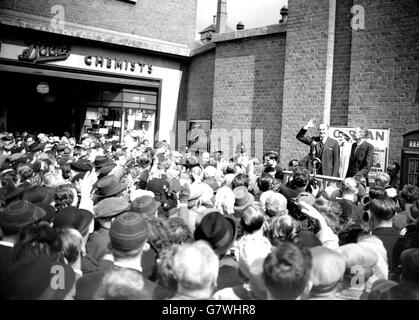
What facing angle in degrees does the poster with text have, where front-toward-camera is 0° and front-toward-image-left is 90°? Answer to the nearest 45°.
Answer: approximately 0°

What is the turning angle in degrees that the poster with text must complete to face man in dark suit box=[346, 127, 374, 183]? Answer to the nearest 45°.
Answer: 0° — it already faces them

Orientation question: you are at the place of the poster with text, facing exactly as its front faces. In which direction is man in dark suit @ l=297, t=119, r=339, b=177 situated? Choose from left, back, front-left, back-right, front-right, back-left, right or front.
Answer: front-right

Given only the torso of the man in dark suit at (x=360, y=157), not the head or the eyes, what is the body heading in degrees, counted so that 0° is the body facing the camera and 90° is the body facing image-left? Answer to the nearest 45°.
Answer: approximately 45°

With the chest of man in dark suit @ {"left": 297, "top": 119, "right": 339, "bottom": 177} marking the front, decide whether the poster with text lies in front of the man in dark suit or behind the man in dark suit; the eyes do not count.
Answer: behind

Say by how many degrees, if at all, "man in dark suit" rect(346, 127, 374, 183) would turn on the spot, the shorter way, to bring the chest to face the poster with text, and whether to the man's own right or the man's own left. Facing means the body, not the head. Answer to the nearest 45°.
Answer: approximately 135° to the man's own right
